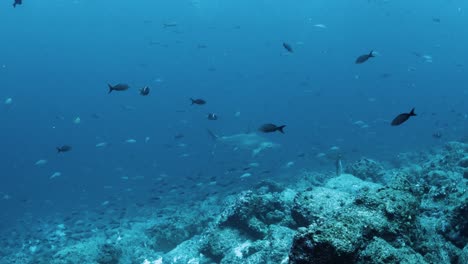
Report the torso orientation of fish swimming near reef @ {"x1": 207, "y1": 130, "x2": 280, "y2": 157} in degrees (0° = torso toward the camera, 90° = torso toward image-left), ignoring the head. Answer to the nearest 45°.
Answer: approximately 270°
